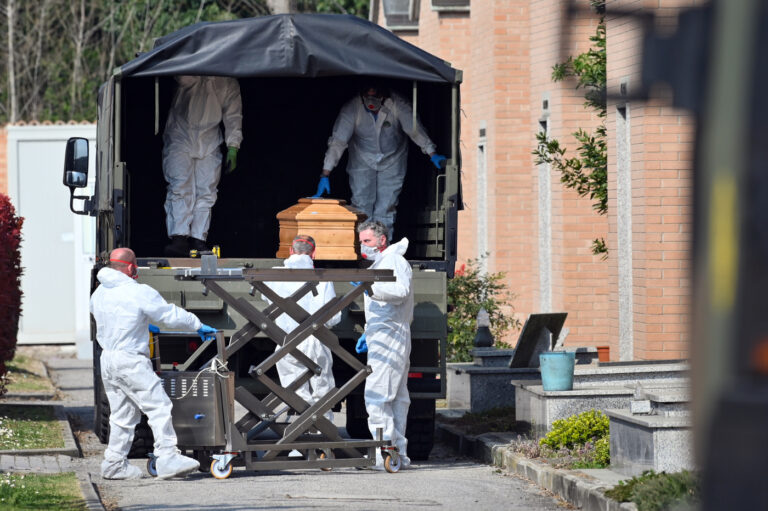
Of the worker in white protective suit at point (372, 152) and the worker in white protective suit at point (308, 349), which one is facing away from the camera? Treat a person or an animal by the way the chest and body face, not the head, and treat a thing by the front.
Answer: the worker in white protective suit at point (308, 349)

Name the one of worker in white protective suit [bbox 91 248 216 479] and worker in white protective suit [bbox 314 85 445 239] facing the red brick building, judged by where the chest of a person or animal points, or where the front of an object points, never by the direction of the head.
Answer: worker in white protective suit [bbox 91 248 216 479]

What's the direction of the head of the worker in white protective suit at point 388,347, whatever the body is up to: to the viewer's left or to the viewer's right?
to the viewer's left

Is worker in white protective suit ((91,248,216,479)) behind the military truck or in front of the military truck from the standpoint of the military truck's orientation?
behind

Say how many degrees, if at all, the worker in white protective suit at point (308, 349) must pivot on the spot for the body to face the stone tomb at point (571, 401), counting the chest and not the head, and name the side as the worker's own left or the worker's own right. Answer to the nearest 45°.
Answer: approximately 90° to the worker's own right

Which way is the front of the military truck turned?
away from the camera

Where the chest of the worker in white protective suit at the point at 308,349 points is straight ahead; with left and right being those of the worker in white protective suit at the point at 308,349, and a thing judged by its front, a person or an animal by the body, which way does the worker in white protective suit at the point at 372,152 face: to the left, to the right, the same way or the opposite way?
the opposite way

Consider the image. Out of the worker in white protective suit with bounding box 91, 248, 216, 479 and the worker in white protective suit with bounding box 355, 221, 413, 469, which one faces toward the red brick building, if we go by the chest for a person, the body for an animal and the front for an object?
the worker in white protective suit with bounding box 91, 248, 216, 479

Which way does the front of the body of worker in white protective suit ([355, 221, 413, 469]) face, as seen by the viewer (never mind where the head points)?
to the viewer's left

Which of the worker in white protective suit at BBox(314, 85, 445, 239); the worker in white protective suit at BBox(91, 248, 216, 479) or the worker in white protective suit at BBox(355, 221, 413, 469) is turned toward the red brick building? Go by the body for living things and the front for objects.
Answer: the worker in white protective suit at BBox(91, 248, 216, 479)

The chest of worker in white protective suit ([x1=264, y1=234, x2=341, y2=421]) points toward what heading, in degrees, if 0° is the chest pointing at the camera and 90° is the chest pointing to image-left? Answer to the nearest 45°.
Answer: approximately 180°

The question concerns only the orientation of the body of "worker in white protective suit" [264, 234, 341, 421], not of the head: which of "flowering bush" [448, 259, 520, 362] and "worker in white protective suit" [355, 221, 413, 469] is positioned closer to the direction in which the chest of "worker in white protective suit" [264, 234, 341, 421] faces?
the flowering bush
